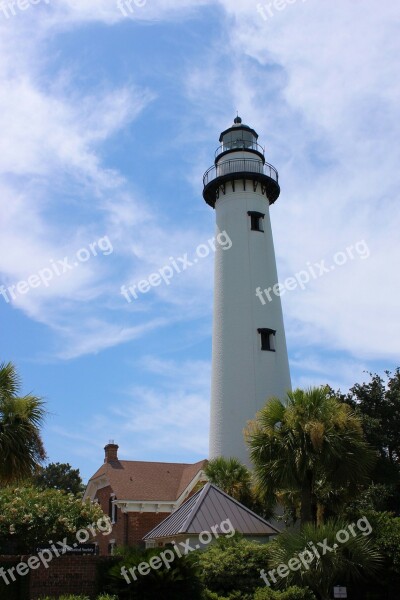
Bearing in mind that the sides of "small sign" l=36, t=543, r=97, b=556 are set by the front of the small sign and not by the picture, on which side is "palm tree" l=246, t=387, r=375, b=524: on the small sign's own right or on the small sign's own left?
on the small sign's own left

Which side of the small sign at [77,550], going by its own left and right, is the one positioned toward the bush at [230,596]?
left

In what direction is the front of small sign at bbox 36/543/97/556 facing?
toward the camera

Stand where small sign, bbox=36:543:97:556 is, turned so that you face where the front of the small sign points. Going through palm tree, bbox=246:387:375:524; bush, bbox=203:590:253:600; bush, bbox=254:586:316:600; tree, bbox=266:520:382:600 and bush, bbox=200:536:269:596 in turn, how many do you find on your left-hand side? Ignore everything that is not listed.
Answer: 5

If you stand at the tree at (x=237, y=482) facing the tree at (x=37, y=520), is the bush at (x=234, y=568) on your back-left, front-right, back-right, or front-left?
front-left

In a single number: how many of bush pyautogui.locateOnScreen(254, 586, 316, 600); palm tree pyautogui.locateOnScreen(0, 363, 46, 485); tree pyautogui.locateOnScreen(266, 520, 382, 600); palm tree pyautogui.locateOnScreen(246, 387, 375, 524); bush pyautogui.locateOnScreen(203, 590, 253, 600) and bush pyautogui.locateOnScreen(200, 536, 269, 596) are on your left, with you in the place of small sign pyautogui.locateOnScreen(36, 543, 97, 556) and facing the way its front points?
5

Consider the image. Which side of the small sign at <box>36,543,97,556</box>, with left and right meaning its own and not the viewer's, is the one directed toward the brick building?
back

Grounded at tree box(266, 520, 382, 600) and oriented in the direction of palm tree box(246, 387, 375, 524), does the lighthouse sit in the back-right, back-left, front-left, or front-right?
front-left

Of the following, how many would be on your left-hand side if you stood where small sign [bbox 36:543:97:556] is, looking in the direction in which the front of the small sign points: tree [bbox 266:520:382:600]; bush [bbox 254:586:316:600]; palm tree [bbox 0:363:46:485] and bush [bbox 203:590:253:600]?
3

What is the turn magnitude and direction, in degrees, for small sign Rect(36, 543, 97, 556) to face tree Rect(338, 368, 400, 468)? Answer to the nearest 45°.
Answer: approximately 135° to its left

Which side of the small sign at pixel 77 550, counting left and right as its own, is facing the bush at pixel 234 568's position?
left
